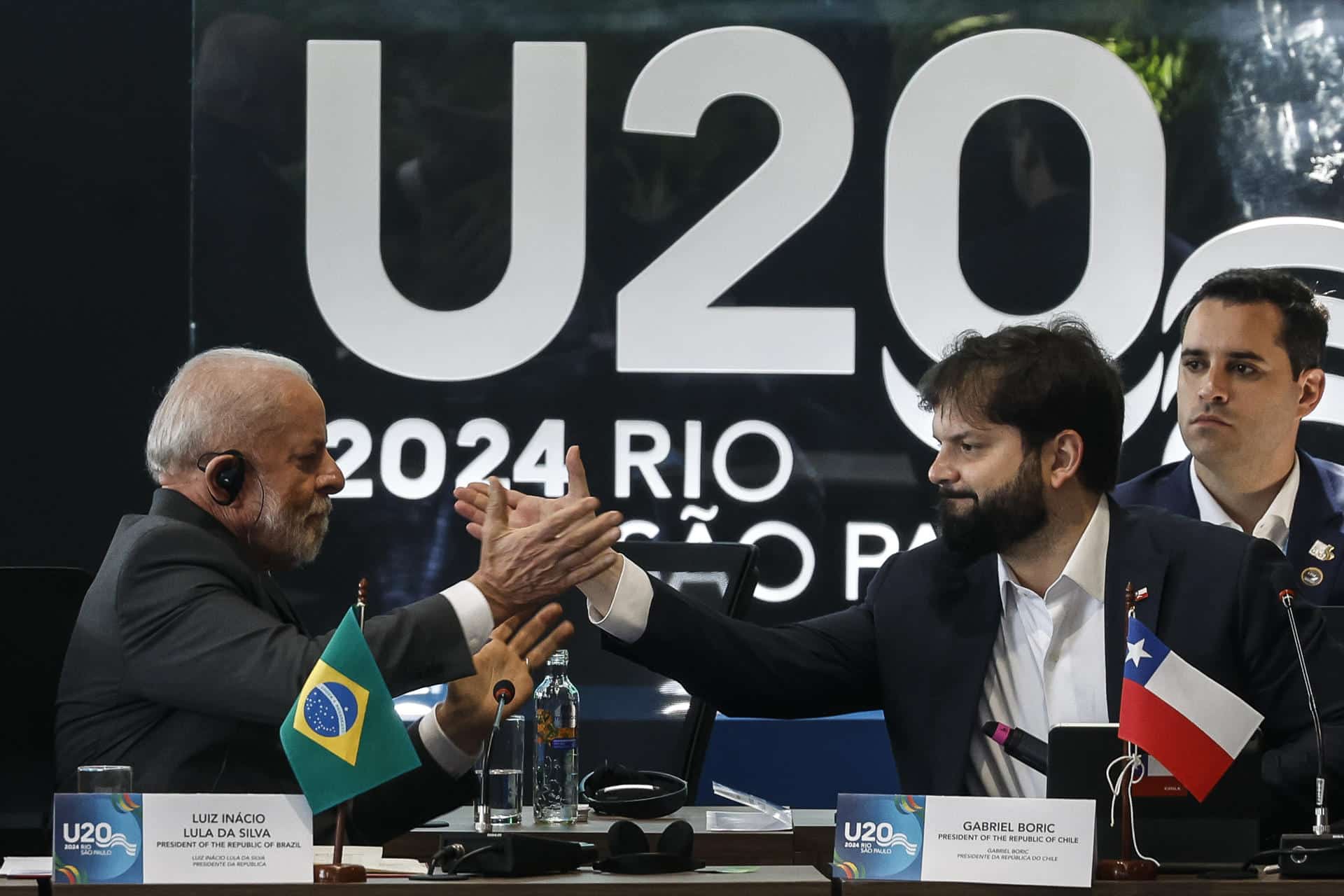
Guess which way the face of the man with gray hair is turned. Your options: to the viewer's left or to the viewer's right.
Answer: to the viewer's right

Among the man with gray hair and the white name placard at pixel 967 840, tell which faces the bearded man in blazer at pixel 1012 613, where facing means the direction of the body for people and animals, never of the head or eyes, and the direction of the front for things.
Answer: the man with gray hair

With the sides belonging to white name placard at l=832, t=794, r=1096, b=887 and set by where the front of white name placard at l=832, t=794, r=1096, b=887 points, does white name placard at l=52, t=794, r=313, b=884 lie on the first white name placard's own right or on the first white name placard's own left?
on the first white name placard's own right

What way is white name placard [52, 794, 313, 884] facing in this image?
toward the camera

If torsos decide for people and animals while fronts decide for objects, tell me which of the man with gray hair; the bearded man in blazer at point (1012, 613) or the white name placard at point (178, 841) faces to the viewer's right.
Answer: the man with gray hair

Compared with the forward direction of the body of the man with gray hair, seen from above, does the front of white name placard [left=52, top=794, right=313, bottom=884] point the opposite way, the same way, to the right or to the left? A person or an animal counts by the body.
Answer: to the right

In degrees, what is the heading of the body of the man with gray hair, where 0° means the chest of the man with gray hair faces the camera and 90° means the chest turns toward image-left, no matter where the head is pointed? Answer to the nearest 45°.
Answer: approximately 270°

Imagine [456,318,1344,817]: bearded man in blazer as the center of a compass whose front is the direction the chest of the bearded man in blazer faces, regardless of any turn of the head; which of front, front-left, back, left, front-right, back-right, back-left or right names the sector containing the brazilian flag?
front

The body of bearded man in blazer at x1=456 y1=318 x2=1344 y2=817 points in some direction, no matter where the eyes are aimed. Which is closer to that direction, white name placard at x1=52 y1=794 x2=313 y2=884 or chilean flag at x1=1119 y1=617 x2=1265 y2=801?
the white name placard

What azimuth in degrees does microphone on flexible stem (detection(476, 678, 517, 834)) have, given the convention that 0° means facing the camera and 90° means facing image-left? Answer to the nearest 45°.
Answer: approximately 180°

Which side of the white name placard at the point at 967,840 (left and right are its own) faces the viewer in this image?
front

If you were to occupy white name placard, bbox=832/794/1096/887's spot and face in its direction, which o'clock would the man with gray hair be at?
The man with gray hair is roughly at 4 o'clock from the white name placard.

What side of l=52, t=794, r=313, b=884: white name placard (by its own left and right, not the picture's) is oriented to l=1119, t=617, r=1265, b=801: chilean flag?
left
